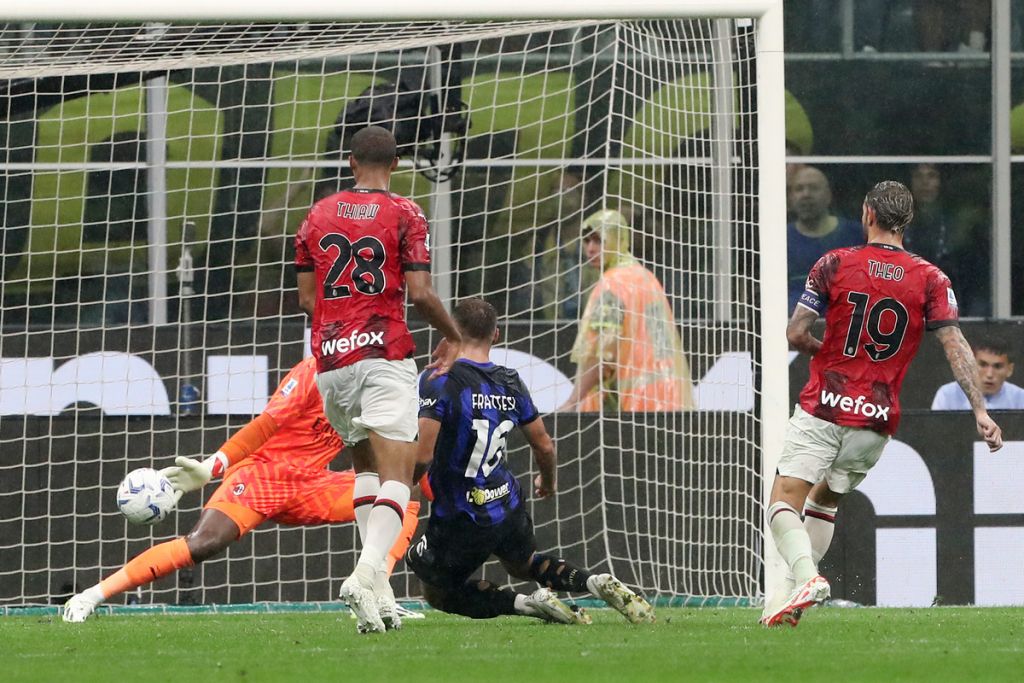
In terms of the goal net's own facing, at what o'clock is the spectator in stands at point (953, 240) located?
The spectator in stands is roughly at 8 o'clock from the goal net.

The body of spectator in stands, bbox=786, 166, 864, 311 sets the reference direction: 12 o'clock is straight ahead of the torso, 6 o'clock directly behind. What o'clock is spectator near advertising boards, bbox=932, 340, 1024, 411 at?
spectator near advertising boards, bbox=932, 340, 1024, 411 is roughly at 11 o'clock from spectator in stands, bbox=786, 166, 864, 311.

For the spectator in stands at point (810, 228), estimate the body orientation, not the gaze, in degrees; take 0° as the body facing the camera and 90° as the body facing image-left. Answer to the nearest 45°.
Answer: approximately 0°

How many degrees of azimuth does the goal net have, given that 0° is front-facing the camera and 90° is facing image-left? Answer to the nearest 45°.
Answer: approximately 0°

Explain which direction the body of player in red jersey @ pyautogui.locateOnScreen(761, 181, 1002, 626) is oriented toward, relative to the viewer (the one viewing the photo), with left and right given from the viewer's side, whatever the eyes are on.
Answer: facing away from the viewer

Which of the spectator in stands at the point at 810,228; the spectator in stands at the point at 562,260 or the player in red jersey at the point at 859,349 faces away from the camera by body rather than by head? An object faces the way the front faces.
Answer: the player in red jersey

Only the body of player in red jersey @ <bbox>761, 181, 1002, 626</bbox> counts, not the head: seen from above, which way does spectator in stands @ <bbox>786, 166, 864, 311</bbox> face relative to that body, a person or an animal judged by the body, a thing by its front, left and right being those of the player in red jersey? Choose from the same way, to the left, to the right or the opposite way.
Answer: the opposite way

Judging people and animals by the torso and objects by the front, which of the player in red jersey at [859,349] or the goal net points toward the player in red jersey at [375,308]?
the goal net

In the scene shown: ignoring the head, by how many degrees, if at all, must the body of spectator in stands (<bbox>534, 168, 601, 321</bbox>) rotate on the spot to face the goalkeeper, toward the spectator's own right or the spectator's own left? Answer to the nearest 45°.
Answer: approximately 45° to the spectator's own right

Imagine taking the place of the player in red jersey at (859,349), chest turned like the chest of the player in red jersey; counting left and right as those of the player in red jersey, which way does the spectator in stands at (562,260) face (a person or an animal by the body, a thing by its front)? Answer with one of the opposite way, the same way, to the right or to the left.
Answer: the opposite way

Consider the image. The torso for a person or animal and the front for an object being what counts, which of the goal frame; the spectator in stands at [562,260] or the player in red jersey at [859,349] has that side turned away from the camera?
the player in red jersey

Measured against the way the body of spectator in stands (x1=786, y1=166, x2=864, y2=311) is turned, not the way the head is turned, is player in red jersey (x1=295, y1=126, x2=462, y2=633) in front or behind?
in front
